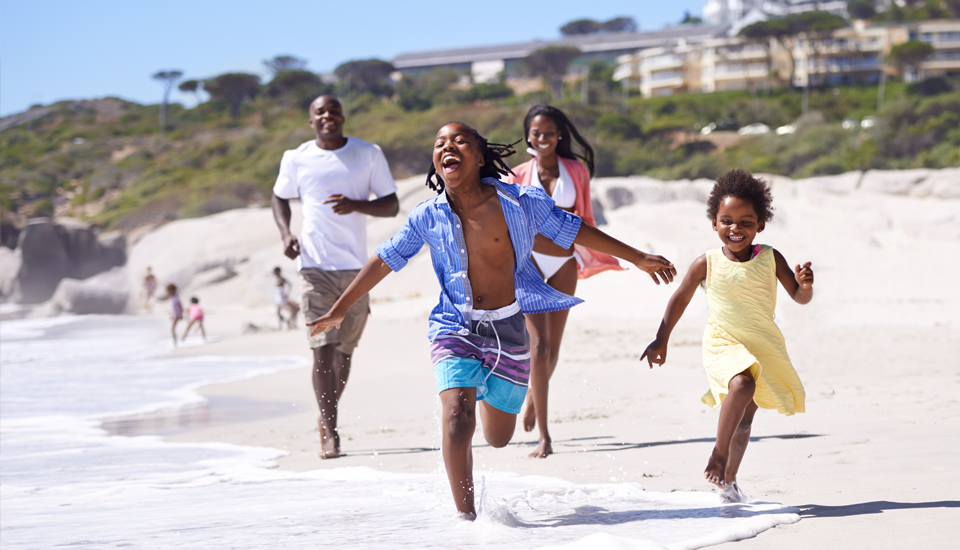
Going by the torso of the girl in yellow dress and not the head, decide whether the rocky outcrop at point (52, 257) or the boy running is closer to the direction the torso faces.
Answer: the boy running

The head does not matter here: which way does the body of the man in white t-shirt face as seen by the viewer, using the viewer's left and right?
facing the viewer

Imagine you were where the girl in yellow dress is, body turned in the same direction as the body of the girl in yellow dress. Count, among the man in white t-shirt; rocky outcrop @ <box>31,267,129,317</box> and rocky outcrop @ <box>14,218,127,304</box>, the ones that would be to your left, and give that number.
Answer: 0

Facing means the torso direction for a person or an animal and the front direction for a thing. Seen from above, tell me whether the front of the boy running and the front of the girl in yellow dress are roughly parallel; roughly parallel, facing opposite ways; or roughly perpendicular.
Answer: roughly parallel

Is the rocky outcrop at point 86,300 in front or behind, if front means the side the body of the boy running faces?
behind

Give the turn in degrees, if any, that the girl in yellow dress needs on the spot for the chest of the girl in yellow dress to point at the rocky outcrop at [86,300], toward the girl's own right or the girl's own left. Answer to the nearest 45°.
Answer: approximately 135° to the girl's own right

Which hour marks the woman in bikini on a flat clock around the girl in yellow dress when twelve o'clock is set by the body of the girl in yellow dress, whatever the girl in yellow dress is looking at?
The woman in bikini is roughly at 5 o'clock from the girl in yellow dress.

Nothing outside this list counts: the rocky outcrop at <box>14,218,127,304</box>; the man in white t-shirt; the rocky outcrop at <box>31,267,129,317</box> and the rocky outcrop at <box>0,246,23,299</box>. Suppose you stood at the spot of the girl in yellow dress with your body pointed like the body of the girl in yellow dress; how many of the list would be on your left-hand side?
0

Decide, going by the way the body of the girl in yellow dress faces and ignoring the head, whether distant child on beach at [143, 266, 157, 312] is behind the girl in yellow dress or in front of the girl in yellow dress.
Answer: behind

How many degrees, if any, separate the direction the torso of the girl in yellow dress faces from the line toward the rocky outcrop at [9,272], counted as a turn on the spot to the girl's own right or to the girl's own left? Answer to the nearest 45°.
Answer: approximately 135° to the girl's own right

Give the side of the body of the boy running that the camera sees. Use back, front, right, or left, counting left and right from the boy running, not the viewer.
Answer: front

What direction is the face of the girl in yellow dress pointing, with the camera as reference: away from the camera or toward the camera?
toward the camera

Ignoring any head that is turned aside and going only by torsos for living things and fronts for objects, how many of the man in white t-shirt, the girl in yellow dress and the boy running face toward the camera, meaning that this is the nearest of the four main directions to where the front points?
3

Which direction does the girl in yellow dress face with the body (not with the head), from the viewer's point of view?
toward the camera

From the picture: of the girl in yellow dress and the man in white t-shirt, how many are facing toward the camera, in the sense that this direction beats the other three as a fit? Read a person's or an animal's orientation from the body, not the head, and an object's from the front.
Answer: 2

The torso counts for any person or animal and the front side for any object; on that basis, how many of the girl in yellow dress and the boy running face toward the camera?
2

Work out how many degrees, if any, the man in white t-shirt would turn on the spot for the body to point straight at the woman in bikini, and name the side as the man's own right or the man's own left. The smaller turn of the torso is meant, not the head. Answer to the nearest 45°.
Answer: approximately 90° to the man's own left

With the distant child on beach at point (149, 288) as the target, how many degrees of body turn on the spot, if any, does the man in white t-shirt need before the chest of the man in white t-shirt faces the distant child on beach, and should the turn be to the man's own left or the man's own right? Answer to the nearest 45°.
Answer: approximately 180°

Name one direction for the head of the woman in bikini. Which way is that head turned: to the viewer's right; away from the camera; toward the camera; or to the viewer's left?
toward the camera
